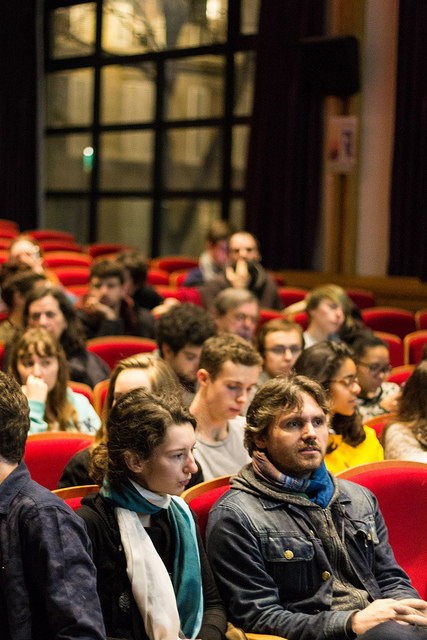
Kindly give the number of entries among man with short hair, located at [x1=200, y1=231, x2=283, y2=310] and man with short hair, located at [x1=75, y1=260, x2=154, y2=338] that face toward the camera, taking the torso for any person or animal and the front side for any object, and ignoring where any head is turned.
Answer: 2

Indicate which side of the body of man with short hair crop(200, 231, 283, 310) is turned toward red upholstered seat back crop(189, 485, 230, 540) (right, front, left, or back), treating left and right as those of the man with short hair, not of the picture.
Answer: front

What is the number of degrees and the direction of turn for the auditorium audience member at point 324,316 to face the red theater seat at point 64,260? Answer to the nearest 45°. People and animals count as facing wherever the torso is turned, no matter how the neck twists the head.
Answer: approximately 180°

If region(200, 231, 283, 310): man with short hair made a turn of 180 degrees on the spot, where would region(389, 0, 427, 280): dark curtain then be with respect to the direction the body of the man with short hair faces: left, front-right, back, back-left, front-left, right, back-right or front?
front-right

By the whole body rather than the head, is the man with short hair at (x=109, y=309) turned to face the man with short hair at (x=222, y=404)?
yes

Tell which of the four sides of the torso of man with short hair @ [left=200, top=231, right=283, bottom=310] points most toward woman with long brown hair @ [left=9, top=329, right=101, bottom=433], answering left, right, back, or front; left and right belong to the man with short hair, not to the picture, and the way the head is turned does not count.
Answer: front

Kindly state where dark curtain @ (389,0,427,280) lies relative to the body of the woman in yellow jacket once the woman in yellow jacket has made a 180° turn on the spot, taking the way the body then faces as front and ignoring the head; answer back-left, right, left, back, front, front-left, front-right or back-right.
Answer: front-right

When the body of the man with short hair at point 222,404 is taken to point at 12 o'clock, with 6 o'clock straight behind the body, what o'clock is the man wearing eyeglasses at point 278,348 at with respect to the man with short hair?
The man wearing eyeglasses is roughly at 8 o'clock from the man with short hair.

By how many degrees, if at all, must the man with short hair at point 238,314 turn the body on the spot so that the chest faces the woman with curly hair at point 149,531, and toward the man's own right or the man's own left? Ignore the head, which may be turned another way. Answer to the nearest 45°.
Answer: approximately 45° to the man's own right

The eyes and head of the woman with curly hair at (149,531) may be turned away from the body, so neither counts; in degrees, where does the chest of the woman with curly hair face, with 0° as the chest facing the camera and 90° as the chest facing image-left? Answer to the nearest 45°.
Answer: approximately 315°
